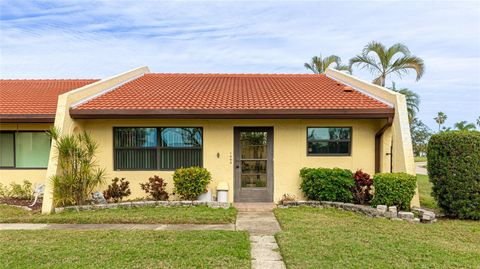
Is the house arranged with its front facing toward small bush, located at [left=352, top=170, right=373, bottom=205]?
no

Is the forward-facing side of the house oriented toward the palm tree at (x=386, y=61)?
no

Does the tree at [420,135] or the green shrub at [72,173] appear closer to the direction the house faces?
the green shrub

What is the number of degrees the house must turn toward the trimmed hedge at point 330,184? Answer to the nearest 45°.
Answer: approximately 45° to its left

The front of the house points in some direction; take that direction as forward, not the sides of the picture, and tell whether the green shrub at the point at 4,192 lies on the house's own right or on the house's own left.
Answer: on the house's own right

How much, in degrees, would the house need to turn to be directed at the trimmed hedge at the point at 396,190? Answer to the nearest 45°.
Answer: approximately 45° to its left

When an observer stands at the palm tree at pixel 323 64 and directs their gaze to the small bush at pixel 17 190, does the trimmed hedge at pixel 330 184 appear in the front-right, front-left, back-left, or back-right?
front-left

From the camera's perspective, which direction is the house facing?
toward the camera

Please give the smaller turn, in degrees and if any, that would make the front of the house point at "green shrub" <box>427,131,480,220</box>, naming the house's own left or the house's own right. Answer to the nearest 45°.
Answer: approximately 45° to the house's own left

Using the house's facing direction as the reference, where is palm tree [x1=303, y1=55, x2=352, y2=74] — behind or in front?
behind

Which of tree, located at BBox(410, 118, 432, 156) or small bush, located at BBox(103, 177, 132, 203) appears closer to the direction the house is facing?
the small bush

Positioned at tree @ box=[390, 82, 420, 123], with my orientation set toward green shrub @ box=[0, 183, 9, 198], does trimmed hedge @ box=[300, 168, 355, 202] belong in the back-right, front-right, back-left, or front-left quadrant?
front-left
